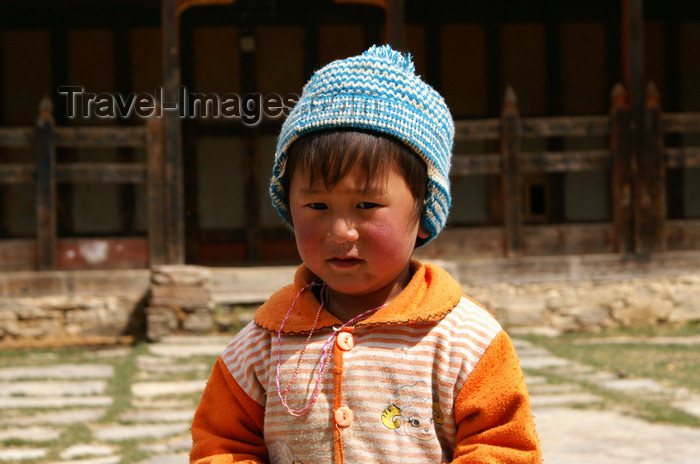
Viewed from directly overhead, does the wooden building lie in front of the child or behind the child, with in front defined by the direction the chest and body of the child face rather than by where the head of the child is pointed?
behind

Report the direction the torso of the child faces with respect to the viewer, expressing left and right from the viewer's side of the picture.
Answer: facing the viewer

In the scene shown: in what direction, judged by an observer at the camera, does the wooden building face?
facing the viewer

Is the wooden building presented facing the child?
yes

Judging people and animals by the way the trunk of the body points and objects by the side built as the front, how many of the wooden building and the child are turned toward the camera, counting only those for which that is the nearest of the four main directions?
2
